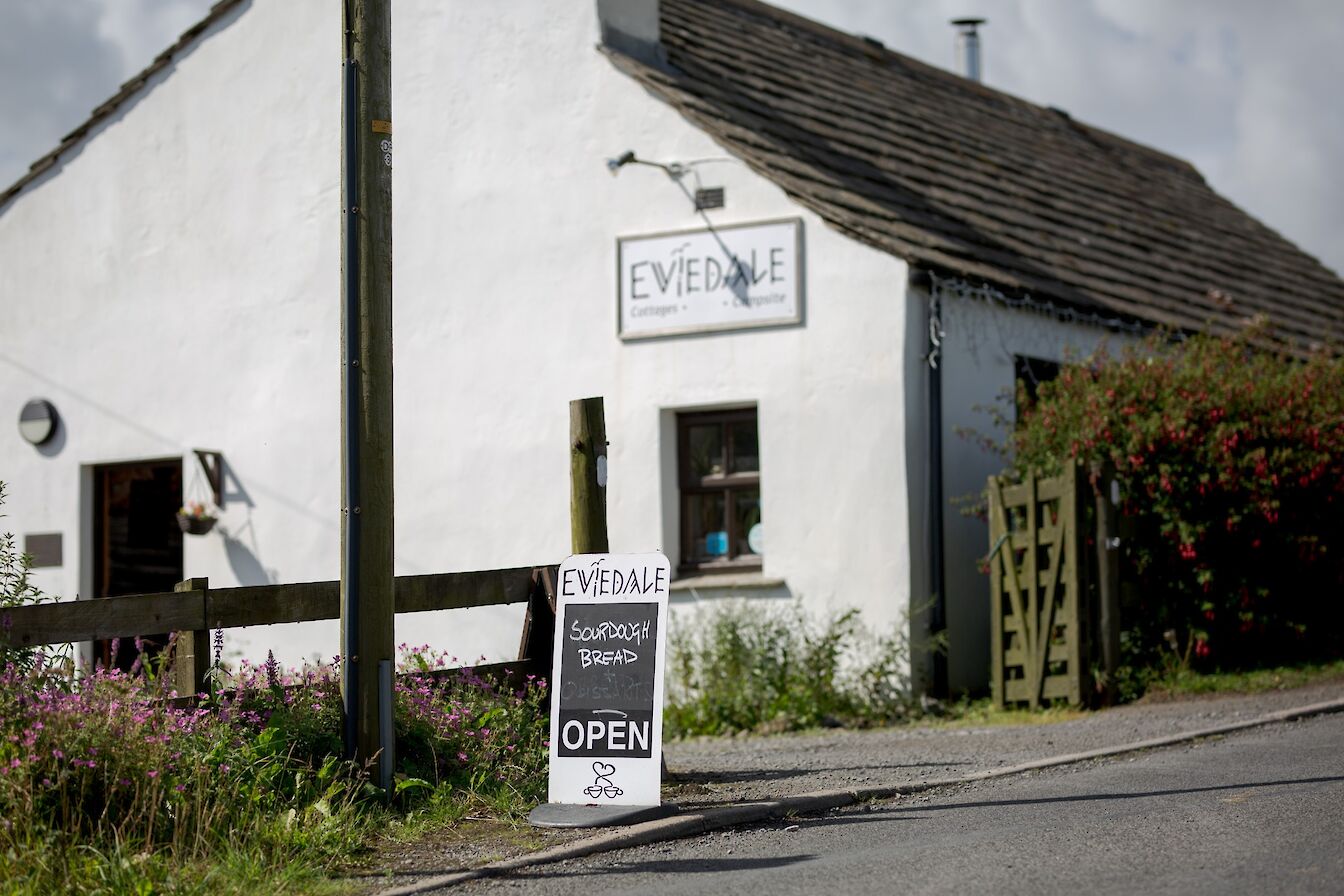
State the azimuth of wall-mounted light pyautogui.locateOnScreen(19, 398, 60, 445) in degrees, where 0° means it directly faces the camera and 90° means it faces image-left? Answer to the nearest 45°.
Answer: approximately 45°

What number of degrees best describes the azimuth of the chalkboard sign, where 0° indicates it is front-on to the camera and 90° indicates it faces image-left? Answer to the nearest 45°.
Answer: approximately 0°

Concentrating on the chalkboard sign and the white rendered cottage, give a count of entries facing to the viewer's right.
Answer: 0

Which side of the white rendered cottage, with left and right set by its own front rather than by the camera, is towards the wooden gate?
left

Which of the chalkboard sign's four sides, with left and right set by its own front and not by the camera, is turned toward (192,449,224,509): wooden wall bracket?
back

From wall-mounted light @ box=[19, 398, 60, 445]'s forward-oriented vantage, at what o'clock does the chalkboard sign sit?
The chalkboard sign is roughly at 10 o'clock from the wall-mounted light.

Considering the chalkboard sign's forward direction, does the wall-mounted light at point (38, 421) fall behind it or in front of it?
behind

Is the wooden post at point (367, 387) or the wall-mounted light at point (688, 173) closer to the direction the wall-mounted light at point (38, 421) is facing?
the wooden post

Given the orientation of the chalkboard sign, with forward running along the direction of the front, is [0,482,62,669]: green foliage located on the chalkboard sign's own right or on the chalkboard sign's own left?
on the chalkboard sign's own right

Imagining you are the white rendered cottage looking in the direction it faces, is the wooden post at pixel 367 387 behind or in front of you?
in front

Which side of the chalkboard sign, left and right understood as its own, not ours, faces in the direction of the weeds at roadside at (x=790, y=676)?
back
